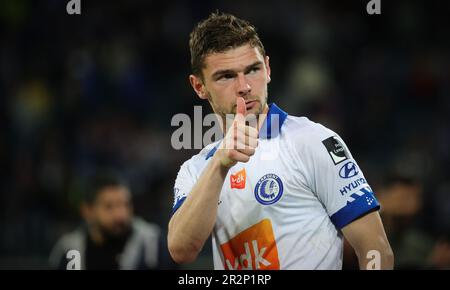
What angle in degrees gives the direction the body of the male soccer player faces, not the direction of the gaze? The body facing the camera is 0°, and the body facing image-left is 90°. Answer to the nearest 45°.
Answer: approximately 45°

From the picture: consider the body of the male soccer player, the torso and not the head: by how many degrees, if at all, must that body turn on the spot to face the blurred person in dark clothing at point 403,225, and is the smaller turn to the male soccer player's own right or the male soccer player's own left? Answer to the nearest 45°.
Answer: approximately 135° to the male soccer player's own right

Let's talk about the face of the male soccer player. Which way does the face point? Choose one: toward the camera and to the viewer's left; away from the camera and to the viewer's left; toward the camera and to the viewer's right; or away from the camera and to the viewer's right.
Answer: toward the camera and to the viewer's right

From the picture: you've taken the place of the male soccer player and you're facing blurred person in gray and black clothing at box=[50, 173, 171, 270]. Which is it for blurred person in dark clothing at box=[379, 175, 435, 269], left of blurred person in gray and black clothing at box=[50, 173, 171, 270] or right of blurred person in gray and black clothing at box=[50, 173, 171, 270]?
right
